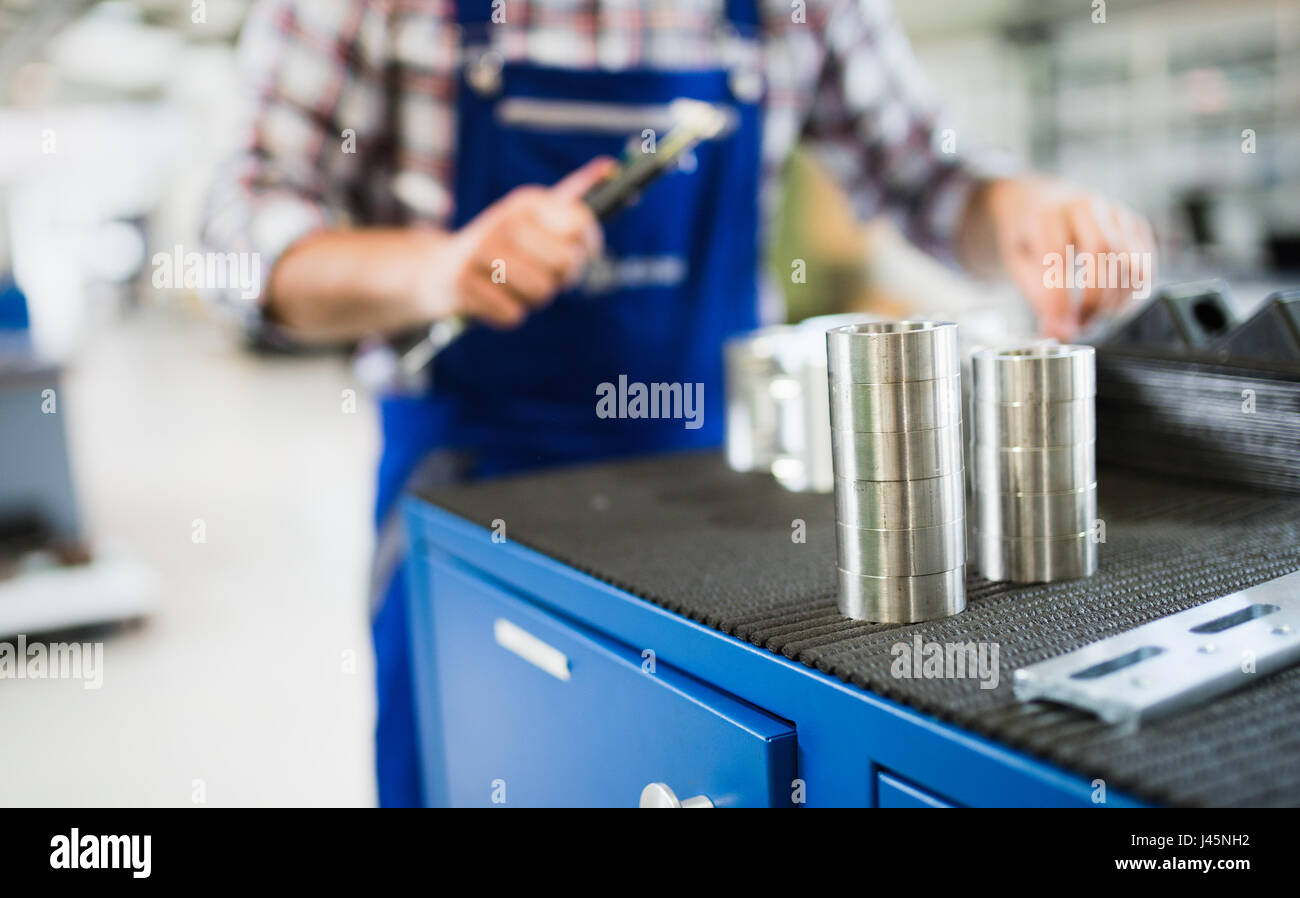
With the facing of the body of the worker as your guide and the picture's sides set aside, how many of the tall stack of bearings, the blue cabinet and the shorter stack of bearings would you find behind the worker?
0

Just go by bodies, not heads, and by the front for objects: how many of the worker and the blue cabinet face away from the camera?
0

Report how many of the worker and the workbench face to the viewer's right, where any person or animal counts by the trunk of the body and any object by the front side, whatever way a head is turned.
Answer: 0

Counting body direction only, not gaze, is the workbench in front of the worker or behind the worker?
in front

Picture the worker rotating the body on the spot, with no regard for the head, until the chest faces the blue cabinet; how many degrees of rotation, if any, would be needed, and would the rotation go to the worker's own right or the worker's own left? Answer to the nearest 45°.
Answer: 0° — they already face it

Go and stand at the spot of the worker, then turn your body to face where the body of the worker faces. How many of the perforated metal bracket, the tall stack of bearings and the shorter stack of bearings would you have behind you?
0

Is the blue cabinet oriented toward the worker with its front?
no

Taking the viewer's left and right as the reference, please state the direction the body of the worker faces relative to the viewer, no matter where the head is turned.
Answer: facing the viewer

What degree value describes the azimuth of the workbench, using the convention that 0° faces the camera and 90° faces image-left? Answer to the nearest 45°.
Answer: approximately 45°
